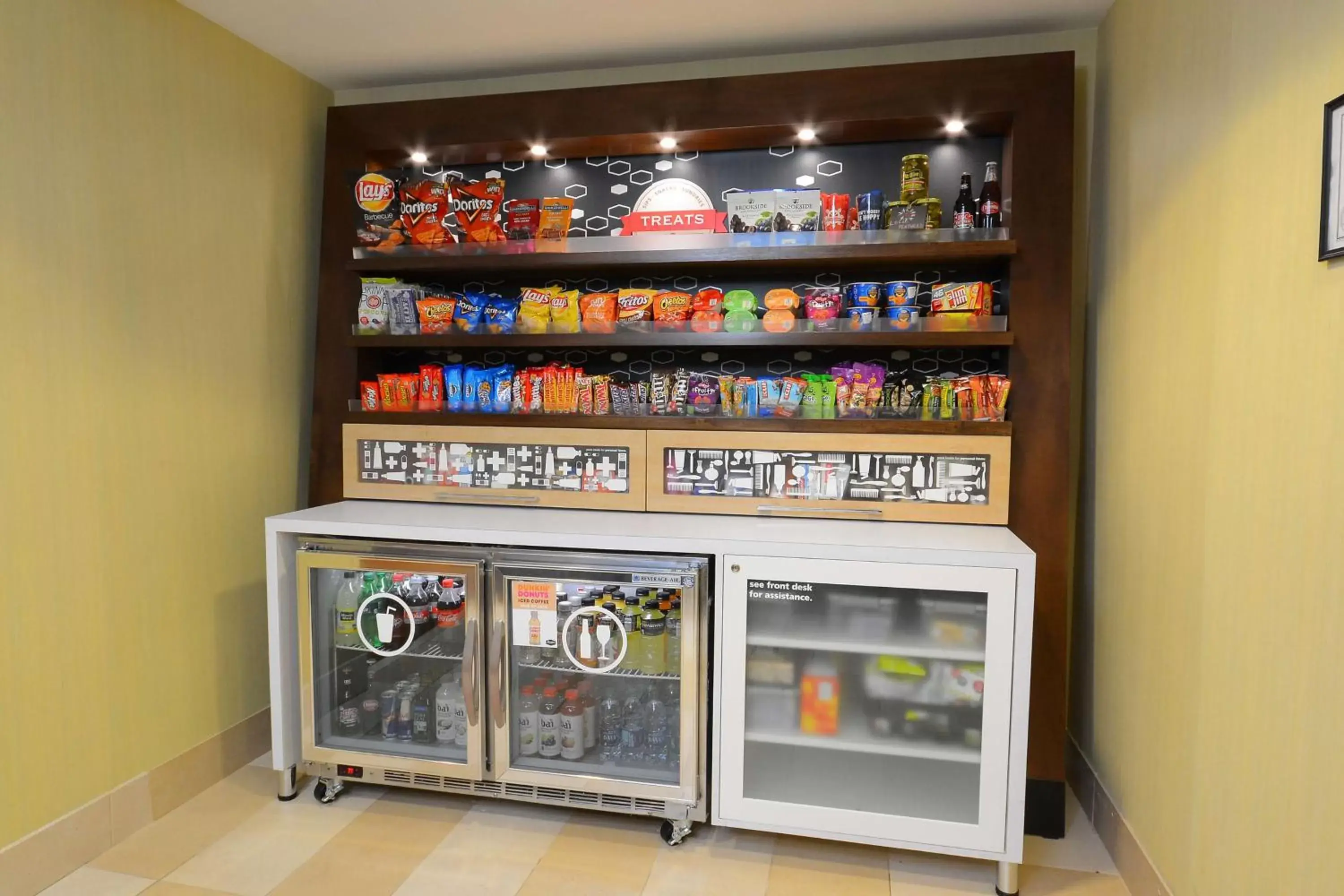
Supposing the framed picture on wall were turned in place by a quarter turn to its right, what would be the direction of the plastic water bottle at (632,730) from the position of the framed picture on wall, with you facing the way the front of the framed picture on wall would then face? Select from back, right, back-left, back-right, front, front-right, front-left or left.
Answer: front-left

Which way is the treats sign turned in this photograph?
toward the camera

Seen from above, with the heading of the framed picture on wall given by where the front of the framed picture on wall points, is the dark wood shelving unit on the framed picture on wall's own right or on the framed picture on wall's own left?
on the framed picture on wall's own right

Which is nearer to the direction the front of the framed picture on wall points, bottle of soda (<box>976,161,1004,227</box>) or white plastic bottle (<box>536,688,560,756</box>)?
the white plastic bottle

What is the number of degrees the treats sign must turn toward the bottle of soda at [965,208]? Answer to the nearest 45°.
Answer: approximately 90° to its left

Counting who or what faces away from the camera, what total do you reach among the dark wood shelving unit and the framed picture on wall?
0

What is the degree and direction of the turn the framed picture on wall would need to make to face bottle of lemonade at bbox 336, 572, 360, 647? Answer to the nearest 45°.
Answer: approximately 45° to its right

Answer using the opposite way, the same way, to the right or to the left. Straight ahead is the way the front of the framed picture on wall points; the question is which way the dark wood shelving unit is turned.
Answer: to the left

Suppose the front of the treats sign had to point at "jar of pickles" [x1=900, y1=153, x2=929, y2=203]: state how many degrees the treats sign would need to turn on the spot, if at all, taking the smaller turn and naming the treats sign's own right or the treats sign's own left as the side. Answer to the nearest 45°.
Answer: approximately 90° to the treats sign's own left

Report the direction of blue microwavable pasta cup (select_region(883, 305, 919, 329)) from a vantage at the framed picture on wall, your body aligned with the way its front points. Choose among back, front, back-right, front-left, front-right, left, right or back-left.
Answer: right

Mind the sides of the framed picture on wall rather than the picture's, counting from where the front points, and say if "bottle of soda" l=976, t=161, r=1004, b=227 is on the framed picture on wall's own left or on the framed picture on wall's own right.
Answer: on the framed picture on wall's own right

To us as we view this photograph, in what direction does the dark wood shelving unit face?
facing the viewer

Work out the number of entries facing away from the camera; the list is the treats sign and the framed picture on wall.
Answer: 0
